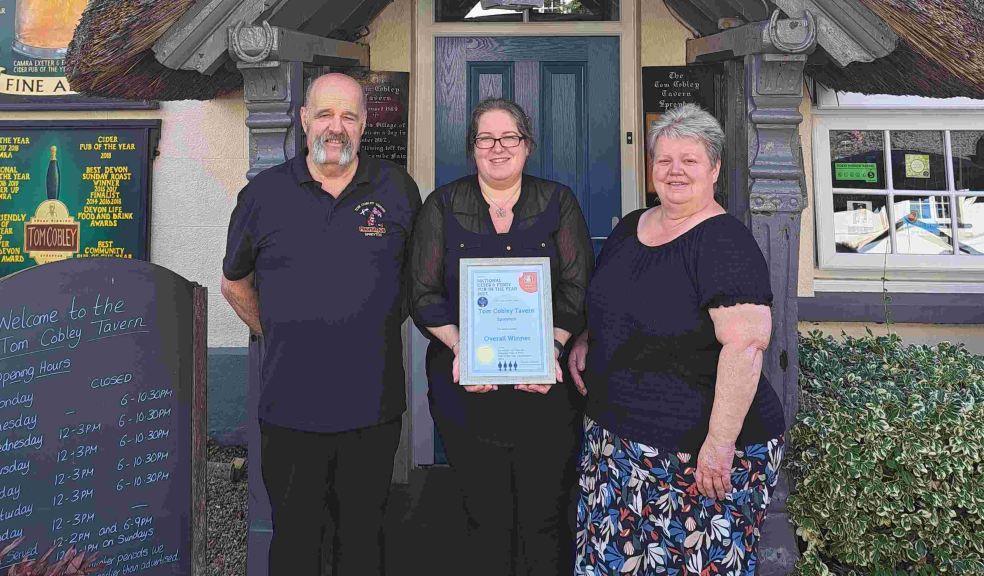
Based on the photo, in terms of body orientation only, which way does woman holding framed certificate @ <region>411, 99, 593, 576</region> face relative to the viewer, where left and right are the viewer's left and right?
facing the viewer

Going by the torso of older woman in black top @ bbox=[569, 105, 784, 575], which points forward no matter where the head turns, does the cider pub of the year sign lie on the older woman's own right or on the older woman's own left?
on the older woman's own right

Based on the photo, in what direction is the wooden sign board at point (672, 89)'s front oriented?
toward the camera

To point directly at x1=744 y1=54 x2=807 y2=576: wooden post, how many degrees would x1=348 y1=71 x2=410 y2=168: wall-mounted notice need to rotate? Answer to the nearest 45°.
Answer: approximately 45° to its left

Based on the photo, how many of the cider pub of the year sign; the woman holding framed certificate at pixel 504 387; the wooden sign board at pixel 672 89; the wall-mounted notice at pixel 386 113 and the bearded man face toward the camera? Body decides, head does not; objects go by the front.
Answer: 5

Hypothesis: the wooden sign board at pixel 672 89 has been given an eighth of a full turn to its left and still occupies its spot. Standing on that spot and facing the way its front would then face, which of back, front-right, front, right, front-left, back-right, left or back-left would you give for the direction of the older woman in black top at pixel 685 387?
front-right

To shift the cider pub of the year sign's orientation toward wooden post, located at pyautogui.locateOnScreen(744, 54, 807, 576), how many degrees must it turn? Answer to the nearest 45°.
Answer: approximately 45° to its left

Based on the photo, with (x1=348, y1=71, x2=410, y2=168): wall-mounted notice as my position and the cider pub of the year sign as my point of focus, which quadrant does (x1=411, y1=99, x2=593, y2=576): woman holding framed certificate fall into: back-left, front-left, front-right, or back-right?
back-left

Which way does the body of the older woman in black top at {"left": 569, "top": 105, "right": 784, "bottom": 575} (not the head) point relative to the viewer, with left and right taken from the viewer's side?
facing the viewer and to the left of the viewer

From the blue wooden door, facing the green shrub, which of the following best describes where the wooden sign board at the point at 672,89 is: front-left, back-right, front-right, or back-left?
front-left

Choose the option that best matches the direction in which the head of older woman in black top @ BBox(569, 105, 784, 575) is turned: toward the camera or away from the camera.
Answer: toward the camera

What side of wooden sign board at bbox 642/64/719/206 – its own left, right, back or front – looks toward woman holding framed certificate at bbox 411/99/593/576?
front

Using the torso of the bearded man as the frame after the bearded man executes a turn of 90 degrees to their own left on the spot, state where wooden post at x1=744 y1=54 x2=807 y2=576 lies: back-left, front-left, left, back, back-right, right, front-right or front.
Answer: front

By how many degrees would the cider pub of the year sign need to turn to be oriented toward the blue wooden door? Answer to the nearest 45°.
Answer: approximately 45° to its left

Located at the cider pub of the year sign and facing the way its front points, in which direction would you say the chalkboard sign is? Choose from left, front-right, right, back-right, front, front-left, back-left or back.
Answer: front

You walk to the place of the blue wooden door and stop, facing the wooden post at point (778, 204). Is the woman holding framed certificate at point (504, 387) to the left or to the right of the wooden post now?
right

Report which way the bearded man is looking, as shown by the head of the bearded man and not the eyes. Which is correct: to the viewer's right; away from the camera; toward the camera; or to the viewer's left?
toward the camera

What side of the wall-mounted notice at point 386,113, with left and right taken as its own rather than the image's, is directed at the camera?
front
